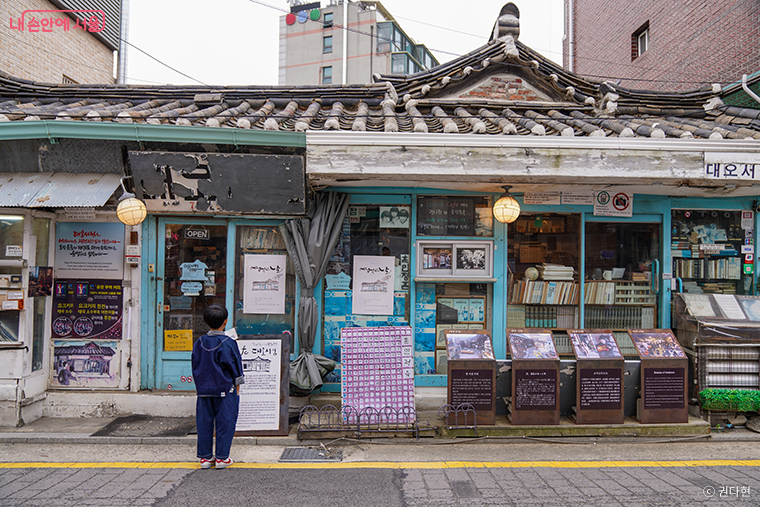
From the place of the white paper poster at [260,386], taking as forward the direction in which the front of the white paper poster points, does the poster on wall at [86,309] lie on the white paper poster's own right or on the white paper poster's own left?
on the white paper poster's own right

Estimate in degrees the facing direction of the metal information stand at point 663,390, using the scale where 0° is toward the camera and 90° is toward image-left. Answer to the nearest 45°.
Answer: approximately 0°

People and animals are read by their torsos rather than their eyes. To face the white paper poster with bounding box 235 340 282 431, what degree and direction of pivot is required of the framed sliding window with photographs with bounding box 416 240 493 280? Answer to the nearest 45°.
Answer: approximately 45° to its right

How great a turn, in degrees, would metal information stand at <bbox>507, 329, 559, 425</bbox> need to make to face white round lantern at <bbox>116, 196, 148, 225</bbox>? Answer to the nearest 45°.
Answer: approximately 90° to its right

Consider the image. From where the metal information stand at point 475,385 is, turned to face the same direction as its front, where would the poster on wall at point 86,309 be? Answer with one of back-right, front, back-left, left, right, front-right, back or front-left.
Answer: right

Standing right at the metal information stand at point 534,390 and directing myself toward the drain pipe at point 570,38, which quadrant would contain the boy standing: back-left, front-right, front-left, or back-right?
back-left

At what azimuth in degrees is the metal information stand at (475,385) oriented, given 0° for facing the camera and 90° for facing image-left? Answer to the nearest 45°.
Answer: approximately 0°

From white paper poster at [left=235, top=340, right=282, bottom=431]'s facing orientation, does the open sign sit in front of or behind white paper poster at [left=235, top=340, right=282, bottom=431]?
behind

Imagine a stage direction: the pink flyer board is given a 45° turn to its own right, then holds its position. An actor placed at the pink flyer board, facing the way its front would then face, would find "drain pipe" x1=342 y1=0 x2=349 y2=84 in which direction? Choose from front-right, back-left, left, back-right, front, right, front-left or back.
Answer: back-right

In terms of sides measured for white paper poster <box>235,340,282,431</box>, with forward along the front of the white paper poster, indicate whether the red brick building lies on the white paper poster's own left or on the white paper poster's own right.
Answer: on the white paper poster's own left
